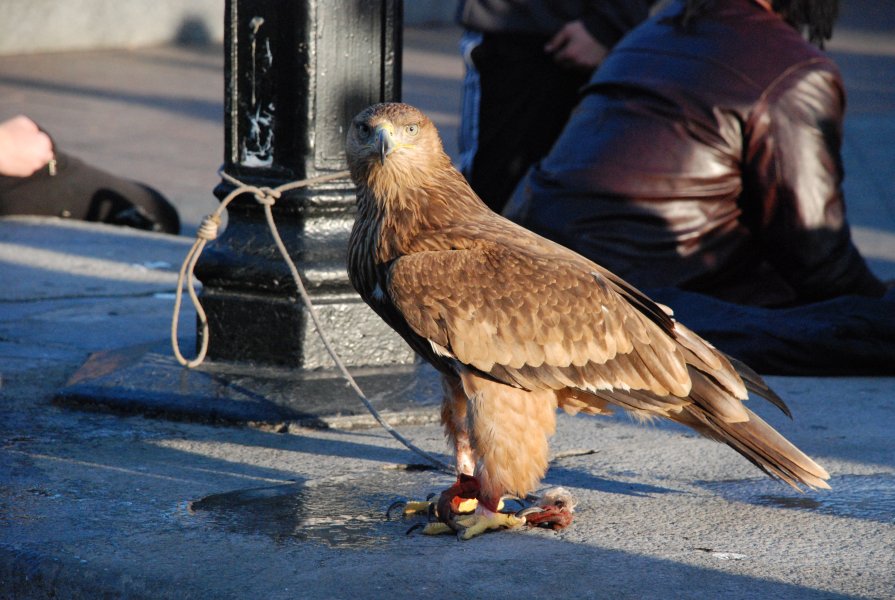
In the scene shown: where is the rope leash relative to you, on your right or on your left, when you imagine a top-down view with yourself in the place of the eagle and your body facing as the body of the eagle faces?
on your right

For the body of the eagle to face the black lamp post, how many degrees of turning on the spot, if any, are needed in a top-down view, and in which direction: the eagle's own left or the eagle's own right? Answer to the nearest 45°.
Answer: approximately 45° to the eagle's own right

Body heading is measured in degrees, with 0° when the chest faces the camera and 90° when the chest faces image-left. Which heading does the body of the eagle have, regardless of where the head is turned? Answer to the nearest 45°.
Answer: approximately 90°
